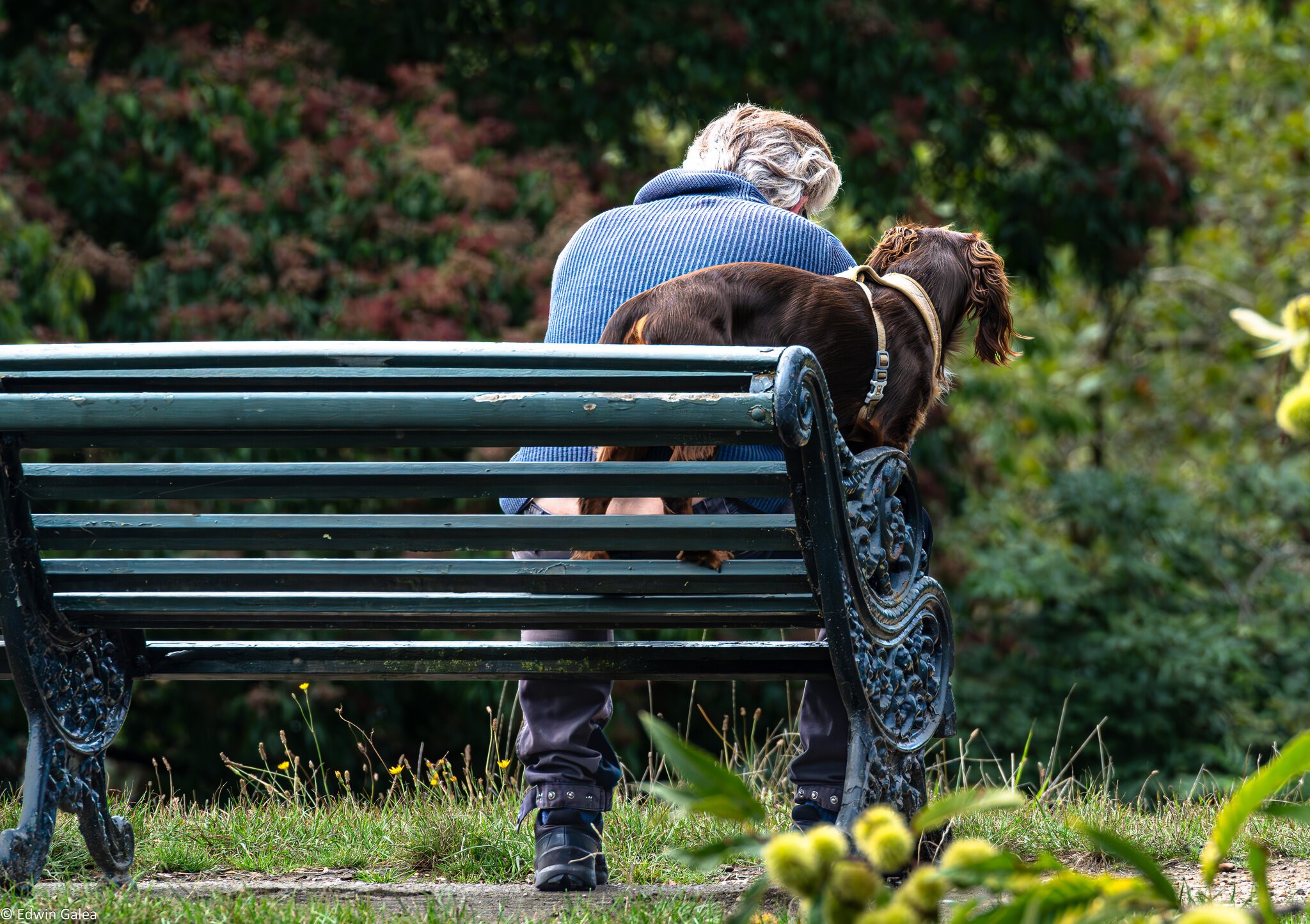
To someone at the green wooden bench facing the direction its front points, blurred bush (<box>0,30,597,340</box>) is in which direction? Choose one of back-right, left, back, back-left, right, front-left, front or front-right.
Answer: front-left

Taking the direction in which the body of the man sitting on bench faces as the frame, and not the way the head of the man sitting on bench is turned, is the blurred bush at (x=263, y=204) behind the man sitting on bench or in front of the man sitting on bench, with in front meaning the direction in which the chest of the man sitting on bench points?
in front

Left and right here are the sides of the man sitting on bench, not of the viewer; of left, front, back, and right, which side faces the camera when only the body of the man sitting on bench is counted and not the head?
back

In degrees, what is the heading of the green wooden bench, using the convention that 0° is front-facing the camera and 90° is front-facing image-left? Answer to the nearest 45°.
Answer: approximately 225°
